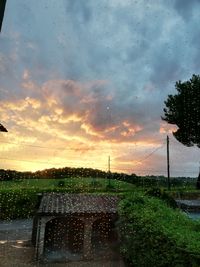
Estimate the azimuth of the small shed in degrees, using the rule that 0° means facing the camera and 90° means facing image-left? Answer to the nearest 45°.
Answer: approximately 0°

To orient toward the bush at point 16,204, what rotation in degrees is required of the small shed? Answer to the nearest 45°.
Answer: approximately 135° to its right
